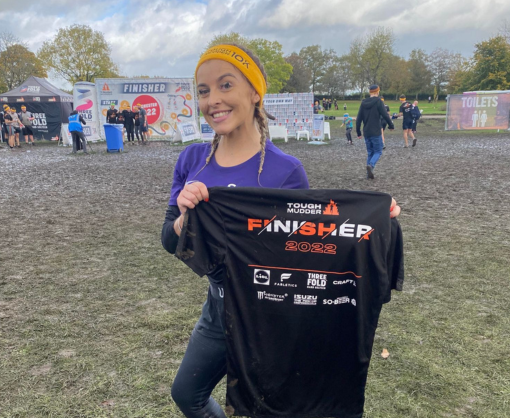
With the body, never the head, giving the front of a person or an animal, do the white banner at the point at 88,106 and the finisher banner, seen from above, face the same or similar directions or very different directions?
same or similar directions

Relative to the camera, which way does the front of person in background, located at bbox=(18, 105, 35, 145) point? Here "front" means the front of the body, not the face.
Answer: toward the camera

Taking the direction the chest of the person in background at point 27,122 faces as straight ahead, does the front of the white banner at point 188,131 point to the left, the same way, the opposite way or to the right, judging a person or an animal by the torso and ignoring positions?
the same way

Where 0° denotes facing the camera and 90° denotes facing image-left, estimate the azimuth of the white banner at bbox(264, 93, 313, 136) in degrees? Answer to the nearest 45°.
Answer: approximately 0°

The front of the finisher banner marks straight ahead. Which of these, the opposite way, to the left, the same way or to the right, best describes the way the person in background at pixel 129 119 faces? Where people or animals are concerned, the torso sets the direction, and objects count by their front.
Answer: the same way

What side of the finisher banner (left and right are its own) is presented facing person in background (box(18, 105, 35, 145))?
right

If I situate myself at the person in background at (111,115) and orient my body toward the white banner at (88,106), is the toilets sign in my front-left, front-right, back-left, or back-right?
back-right

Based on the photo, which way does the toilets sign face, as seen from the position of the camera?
facing the viewer

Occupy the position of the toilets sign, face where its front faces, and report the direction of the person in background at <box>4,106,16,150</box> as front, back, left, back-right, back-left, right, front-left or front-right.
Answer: front-right

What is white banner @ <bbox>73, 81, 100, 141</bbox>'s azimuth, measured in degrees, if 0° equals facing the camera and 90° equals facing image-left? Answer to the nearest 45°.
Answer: approximately 0°

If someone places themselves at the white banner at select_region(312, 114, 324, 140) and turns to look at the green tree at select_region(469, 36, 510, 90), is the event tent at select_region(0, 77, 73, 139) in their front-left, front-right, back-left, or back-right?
back-left

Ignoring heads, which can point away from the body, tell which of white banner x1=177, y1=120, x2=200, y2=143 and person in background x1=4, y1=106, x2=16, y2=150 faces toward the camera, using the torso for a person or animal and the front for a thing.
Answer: the white banner

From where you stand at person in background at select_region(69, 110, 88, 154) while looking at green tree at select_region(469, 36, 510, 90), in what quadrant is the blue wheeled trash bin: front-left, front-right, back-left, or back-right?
front-right

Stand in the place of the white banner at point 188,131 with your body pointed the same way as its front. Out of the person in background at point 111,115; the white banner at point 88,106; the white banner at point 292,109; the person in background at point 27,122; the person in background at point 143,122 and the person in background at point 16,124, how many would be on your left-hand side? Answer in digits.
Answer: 1

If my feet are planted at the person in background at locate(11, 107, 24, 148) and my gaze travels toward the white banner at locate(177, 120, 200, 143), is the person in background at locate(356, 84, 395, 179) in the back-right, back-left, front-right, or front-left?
front-right

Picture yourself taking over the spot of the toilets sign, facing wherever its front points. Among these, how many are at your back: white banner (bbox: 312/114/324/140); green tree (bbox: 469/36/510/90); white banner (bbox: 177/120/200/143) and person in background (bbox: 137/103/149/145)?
1

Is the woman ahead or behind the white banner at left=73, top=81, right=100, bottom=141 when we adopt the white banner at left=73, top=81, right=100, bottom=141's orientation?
ahead

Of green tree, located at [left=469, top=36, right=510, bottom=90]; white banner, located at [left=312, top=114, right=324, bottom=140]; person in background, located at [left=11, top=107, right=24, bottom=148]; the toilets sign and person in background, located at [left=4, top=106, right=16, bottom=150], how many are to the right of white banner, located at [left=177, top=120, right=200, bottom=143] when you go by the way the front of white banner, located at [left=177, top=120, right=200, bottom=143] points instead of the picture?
2

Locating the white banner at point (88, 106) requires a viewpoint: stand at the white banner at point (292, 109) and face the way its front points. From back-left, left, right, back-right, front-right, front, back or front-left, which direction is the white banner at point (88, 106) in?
right
